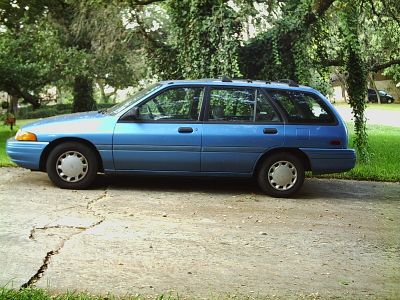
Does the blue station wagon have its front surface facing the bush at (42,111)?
no

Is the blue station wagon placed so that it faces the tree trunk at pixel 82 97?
no

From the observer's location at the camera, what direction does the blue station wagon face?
facing to the left of the viewer
